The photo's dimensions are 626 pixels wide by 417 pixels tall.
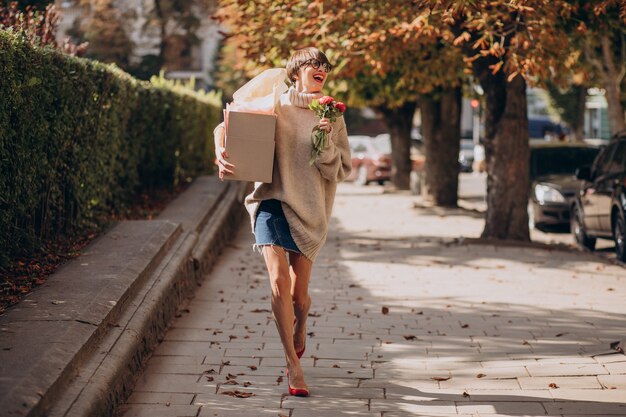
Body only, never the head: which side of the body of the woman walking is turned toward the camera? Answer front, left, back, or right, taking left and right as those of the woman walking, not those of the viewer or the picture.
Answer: front

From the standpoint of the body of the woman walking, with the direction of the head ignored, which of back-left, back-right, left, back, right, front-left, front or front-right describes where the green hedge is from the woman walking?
back-right

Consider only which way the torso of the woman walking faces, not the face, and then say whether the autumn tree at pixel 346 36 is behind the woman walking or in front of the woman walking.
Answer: behind

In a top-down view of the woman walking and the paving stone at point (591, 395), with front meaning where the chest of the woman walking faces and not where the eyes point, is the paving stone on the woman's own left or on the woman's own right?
on the woman's own left

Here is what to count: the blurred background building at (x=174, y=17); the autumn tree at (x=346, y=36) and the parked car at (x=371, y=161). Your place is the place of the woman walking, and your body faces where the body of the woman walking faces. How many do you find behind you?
3

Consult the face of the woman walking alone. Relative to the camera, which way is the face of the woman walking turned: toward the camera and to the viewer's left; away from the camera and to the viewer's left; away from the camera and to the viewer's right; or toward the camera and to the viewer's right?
toward the camera and to the viewer's right
